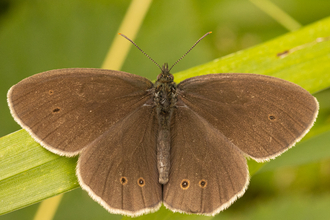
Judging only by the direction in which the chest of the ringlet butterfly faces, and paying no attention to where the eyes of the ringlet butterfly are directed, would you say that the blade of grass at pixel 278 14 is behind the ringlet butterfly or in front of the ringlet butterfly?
in front

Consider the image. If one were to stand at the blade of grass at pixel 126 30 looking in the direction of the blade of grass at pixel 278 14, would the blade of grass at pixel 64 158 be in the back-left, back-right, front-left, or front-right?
back-right

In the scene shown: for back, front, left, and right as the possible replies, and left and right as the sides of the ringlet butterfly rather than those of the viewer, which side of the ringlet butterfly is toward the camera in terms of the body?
back
